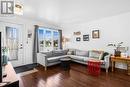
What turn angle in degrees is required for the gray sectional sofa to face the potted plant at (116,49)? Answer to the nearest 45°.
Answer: approximately 90° to its left

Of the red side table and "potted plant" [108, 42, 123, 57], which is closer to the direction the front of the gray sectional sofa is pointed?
the red side table

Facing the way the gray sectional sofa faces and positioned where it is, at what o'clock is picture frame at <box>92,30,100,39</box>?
The picture frame is roughly at 8 o'clock from the gray sectional sofa.

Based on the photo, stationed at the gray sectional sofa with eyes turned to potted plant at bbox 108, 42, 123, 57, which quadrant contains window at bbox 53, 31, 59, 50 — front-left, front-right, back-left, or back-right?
back-left

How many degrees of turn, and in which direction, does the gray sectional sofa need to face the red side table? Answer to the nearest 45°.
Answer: approximately 45° to its left

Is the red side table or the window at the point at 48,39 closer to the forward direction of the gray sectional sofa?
the red side table

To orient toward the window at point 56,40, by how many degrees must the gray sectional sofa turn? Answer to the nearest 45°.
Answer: approximately 135° to its right

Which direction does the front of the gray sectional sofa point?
toward the camera

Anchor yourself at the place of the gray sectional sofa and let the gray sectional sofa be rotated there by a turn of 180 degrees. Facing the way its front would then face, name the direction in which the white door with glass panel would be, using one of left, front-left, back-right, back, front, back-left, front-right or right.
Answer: left

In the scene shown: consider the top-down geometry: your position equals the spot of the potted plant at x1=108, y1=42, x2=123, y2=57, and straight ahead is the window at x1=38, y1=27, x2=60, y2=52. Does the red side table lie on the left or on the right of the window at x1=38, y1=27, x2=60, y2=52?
left
